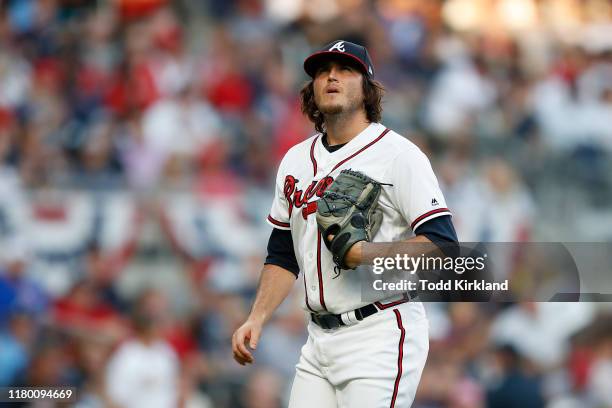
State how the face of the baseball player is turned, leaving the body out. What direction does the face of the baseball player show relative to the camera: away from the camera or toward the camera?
toward the camera

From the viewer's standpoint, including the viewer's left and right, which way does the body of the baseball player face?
facing the viewer and to the left of the viewer
